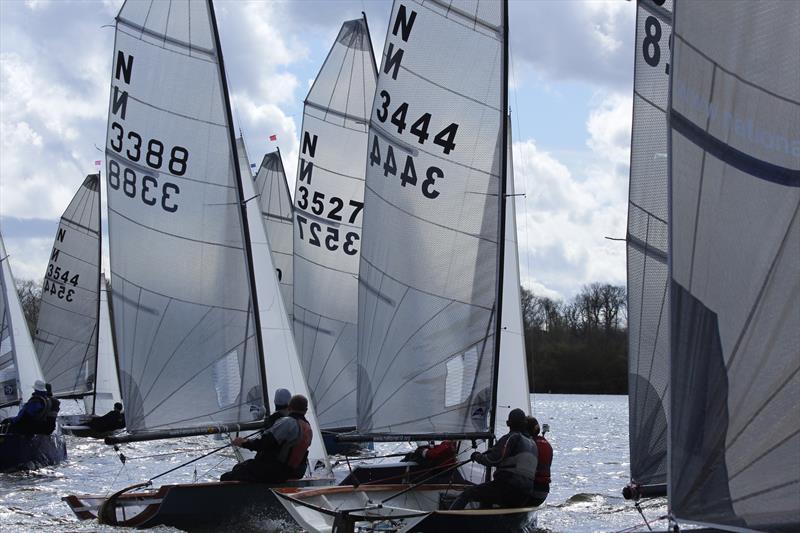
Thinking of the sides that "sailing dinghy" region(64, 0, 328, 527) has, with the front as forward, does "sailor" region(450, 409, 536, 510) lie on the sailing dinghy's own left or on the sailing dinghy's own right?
on the sailing dinghy's own right

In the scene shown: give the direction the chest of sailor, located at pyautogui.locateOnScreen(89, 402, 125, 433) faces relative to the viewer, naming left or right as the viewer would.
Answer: facing to the left of the viewer

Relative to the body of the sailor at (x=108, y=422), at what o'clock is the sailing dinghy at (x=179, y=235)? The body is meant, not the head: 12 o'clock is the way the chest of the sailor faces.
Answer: The sailing dinghy is roughly at 9 o'clock from the sailor.
